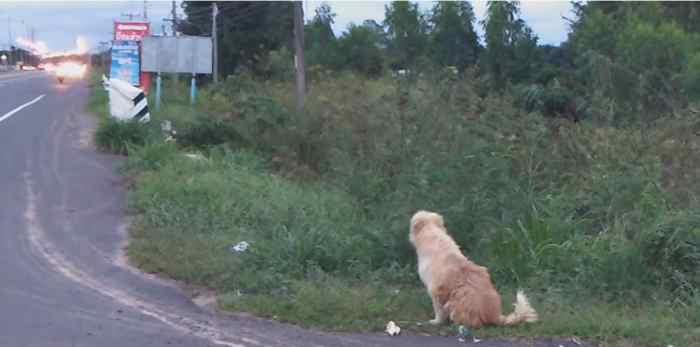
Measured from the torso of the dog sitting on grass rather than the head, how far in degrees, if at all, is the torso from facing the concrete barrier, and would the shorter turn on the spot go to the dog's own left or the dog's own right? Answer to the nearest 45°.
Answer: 0° — it already faces it

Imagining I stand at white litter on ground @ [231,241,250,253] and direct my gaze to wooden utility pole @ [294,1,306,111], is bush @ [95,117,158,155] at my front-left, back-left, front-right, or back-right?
front-left

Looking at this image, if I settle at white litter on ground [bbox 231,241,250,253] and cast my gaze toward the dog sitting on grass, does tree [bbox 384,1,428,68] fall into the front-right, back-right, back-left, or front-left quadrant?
back-left

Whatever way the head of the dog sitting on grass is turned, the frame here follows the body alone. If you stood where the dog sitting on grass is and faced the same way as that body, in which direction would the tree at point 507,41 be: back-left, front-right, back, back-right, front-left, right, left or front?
front-right

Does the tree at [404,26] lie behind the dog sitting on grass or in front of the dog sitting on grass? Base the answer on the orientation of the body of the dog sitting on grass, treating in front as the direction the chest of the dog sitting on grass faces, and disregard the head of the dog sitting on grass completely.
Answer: in front

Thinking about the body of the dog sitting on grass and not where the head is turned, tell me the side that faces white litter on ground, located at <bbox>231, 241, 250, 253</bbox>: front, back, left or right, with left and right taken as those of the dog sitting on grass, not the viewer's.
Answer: front

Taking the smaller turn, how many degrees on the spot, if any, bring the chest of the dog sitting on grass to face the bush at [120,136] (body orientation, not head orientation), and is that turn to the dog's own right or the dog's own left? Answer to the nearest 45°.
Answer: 0° — it already faces it

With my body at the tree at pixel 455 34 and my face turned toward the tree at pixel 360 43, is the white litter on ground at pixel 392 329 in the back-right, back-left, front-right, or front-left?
front-left

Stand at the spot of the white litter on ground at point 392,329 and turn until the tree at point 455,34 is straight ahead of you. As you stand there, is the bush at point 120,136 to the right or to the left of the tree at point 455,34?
left

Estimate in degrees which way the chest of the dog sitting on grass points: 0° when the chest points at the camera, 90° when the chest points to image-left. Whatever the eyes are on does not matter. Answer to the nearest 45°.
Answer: approximately 135°

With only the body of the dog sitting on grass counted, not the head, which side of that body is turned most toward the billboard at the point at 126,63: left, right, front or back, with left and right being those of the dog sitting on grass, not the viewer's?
front
